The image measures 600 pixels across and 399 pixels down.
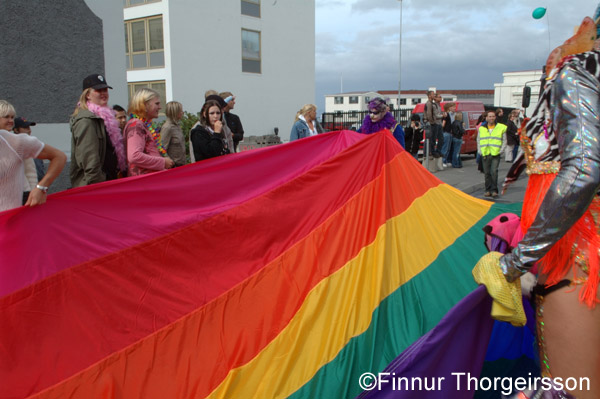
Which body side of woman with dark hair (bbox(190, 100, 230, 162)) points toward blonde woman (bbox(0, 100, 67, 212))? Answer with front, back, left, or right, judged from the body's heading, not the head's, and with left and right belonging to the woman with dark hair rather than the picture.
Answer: right

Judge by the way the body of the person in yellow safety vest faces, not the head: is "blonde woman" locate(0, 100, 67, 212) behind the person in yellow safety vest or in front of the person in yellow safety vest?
in front

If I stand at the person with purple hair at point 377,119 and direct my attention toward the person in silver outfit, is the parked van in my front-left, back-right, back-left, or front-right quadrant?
back-left

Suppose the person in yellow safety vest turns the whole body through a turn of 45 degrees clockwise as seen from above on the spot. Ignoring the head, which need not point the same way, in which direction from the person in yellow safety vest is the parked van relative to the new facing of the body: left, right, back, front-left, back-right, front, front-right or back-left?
back-right

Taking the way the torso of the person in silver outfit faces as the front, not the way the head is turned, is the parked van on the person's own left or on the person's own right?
on the person's own right

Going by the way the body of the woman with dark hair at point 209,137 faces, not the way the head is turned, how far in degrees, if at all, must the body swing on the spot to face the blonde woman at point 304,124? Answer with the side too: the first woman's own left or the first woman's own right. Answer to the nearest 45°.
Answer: approximately 90° to the first woman's own left

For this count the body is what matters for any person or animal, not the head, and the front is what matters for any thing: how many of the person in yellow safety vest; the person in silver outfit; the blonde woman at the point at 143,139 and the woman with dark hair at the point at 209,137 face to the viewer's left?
1

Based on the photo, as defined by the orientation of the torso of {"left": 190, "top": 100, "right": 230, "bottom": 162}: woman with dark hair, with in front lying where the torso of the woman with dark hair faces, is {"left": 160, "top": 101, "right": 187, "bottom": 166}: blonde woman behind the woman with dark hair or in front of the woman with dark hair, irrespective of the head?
behind

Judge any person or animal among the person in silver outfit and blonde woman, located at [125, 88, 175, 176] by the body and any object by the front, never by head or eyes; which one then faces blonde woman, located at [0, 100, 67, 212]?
the person in silver outfit

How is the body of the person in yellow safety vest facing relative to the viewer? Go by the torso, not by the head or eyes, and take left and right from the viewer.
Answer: facing the viewer

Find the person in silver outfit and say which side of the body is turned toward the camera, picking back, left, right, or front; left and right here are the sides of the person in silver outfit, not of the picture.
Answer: left

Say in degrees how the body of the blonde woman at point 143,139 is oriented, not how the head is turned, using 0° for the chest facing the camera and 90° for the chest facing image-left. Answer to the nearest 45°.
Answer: approximately 270°

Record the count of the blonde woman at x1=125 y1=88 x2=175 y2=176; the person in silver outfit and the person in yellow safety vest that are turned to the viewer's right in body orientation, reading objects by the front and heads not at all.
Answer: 1

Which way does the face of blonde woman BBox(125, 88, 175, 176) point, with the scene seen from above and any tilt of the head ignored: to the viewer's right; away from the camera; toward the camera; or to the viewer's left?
to the viewer's right
